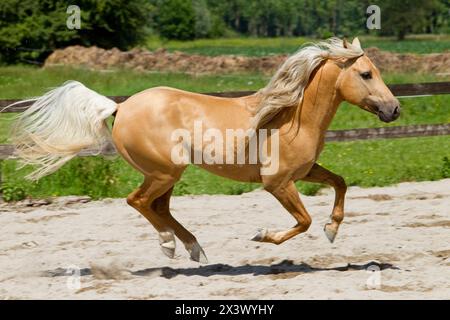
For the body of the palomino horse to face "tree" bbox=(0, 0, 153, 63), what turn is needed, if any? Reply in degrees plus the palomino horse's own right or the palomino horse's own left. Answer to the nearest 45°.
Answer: approximately 90° to the palomino horse's own left

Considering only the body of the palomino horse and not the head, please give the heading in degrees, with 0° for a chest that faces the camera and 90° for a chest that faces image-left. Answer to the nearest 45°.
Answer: approximately 270°

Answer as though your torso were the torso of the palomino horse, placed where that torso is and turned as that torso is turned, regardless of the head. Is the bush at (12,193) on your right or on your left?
on your left
